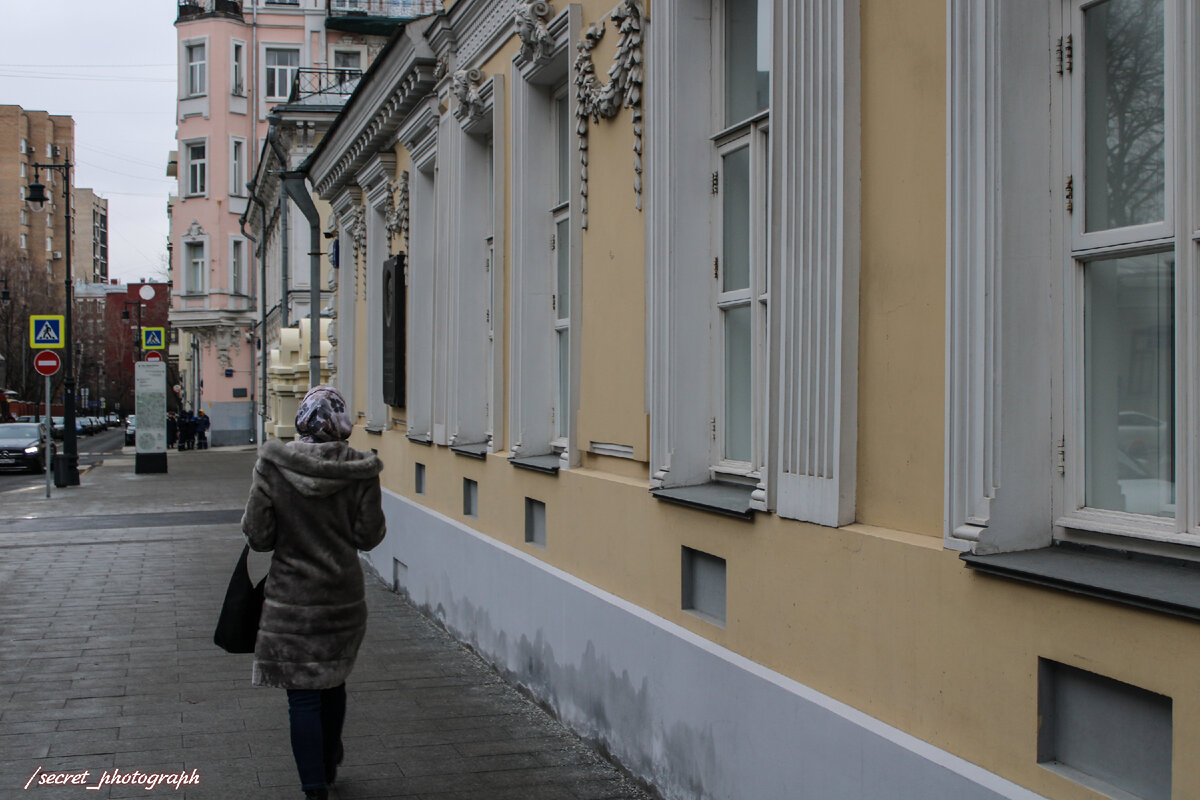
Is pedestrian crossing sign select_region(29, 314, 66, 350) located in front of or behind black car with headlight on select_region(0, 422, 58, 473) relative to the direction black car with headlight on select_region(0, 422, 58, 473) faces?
in front

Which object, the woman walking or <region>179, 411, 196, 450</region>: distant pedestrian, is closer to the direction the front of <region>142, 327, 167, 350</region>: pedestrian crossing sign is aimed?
the woman walking

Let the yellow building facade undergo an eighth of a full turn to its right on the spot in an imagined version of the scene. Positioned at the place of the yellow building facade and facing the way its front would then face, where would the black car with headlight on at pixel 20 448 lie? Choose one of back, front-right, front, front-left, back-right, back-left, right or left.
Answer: front-right

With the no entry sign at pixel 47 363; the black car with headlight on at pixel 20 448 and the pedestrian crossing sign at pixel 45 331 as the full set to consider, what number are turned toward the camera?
3

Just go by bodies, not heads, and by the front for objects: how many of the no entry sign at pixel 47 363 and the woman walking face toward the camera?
1

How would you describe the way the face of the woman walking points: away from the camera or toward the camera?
away from the camera

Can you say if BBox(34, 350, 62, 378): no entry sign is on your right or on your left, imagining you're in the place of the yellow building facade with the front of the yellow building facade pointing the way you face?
on your right

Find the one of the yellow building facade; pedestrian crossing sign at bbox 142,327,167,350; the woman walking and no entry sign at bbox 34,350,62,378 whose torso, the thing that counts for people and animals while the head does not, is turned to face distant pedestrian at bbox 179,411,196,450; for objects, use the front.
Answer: the woman walking

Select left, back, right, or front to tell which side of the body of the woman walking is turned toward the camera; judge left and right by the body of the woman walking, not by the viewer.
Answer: back

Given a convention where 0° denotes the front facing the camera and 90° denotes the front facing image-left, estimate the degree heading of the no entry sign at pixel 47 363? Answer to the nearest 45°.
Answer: approximately 0°

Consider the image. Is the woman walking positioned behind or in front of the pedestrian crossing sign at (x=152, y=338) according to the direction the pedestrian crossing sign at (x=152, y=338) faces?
in front
